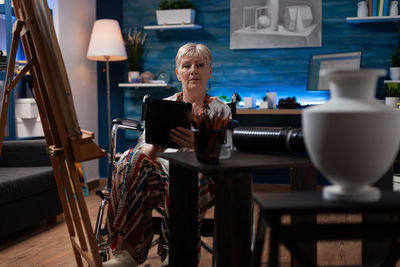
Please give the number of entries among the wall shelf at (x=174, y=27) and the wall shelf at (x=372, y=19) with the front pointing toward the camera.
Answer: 2

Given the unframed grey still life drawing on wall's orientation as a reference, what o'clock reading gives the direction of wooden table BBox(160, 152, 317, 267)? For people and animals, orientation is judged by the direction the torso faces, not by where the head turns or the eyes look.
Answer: The wooden table is roughly at 12 o'clock from the unframed grey still life drawing on wall.

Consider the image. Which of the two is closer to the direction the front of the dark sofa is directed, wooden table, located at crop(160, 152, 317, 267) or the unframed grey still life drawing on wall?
the wooden table

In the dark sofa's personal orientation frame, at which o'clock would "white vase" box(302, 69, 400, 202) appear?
The white vase is roughly at 1 o'clock from the dark sofa.

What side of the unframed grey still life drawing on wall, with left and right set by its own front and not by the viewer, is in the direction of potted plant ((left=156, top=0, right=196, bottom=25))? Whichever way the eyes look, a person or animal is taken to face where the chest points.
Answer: right

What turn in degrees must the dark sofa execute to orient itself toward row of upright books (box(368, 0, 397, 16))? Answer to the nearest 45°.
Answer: approximately 45° to its left

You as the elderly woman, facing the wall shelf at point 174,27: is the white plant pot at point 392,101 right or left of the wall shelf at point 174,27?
right

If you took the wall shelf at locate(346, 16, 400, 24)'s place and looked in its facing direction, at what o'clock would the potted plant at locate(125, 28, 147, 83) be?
The potted plant is roughly at 3 o'clock from the wall shelf.

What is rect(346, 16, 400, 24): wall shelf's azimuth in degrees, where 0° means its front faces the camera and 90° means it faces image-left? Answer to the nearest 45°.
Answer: approximately 0°

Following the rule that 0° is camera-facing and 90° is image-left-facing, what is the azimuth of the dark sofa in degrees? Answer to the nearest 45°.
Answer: approximately 315°

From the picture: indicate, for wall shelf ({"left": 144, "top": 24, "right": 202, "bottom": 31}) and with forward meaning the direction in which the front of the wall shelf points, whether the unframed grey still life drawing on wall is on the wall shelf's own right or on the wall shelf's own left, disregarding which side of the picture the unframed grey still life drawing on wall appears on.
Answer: on the wall shelf's own left
